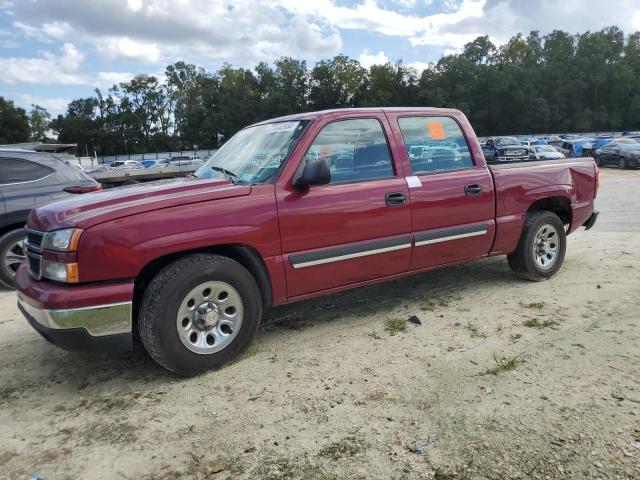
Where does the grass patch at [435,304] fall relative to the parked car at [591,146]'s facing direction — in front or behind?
in front

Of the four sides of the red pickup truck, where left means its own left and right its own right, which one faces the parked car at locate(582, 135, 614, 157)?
back

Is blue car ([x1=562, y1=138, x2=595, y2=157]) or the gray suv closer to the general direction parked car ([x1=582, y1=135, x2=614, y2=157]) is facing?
the gray suv

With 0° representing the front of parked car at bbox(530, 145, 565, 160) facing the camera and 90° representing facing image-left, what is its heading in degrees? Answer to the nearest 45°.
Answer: approximately 315°

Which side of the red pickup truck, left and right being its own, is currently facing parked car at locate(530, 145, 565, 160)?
back

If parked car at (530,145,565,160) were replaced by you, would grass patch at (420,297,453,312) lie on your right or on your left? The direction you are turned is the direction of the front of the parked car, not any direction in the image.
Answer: on your right

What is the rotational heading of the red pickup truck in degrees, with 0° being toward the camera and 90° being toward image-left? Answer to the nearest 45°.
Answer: approximately 45°

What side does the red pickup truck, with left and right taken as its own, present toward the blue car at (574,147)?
back

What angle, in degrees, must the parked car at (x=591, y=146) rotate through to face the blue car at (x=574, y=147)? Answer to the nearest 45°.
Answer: approximately 90° to its right

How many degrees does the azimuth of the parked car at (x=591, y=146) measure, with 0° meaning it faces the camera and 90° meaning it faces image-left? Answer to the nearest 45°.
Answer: approximately 45°

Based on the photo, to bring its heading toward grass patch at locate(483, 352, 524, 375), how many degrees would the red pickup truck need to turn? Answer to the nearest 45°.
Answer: approximately 135° to its left
